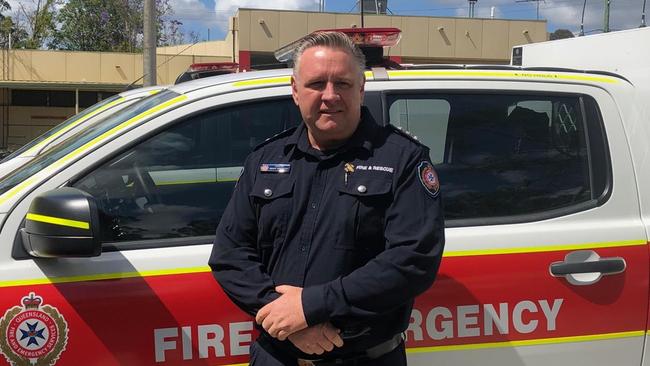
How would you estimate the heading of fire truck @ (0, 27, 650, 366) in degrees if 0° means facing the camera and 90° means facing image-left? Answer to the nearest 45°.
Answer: approximately 90°

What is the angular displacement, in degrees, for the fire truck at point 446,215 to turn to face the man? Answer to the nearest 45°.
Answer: approximately 45° to its left

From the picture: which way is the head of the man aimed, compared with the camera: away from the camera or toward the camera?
toward the camera

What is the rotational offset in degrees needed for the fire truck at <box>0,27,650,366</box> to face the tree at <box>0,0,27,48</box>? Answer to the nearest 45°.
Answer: approximately 45° to its right

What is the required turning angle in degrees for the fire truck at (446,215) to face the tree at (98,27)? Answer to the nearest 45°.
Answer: approximately 90° to its right
